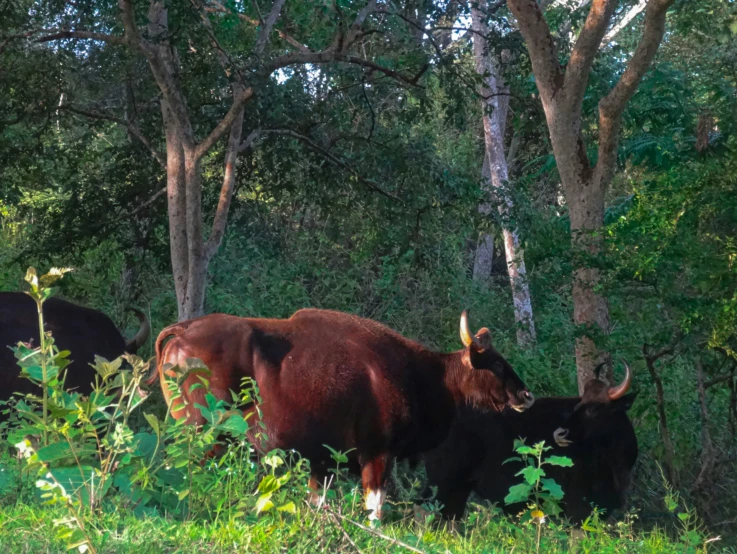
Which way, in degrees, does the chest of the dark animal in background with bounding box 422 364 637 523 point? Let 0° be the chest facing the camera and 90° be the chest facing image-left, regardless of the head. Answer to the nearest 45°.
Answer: approximately 270°

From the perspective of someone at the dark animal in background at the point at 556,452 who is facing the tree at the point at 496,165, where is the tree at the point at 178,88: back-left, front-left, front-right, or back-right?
front-left

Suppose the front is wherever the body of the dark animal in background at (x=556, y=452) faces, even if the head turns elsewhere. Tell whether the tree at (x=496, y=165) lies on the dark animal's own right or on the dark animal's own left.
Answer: on the dark animal's own left

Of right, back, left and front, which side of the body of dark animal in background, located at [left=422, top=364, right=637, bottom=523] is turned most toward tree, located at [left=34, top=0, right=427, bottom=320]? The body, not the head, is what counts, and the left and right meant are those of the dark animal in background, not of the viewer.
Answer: back

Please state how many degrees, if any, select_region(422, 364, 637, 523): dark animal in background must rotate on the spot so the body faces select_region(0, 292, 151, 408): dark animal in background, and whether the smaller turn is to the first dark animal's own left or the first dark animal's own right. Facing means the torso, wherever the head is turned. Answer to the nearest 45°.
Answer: approximately 180°

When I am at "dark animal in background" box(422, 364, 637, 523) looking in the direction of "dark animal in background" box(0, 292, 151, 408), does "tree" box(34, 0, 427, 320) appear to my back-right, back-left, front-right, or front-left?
front-right
